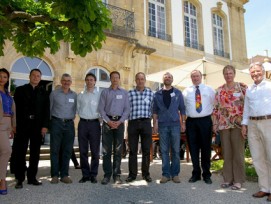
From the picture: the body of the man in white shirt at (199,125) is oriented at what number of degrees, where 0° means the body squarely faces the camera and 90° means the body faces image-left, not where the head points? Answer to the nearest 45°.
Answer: approximately 0°

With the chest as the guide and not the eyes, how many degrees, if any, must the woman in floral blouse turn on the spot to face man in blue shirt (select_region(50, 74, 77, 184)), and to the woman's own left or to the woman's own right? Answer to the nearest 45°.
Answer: approximately 90° to the woman's own right

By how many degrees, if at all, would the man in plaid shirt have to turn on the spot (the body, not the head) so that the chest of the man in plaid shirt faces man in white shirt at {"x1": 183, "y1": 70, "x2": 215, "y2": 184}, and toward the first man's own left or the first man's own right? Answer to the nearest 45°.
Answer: approximately 90° to the first man's own left

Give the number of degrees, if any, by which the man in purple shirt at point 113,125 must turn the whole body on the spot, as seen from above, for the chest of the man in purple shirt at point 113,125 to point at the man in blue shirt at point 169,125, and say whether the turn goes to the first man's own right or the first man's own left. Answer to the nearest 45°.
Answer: approximately 90° to the first man's own left

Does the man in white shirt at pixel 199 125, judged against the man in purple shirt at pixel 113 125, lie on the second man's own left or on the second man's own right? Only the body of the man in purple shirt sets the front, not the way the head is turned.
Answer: on the second man's own left

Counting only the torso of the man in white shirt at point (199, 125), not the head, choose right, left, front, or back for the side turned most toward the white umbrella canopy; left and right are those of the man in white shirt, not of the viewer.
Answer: back

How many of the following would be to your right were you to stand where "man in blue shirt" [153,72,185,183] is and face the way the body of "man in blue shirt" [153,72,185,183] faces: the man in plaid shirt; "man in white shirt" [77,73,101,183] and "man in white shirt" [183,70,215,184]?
2

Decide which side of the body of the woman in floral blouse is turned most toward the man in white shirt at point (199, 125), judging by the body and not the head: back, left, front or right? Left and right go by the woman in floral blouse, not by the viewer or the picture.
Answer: right
